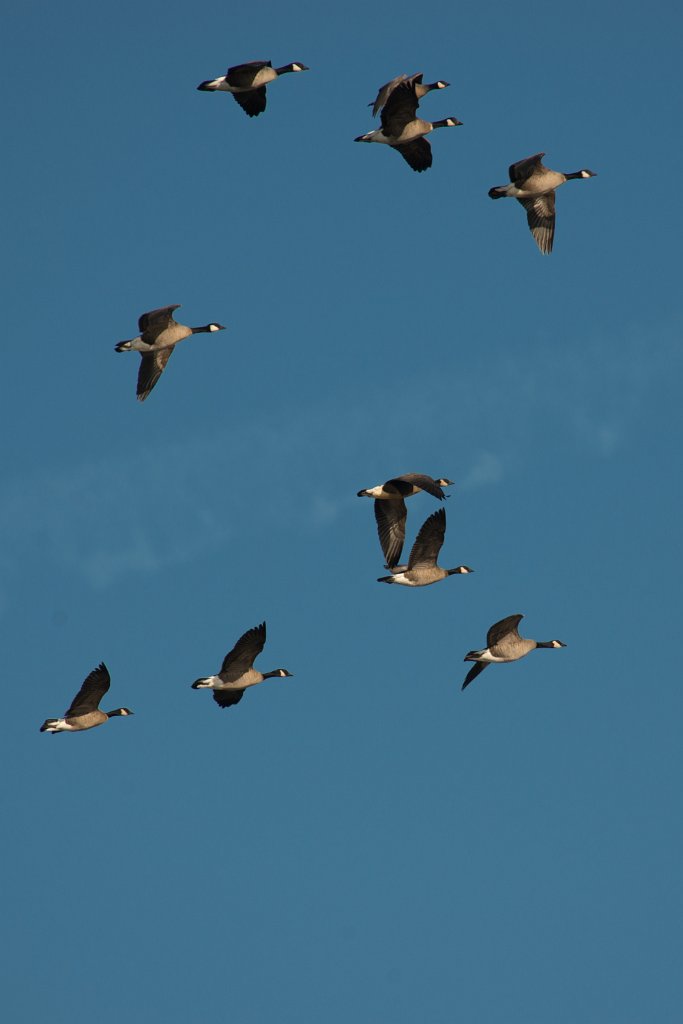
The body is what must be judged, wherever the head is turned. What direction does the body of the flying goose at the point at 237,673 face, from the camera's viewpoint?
to the viewer's right

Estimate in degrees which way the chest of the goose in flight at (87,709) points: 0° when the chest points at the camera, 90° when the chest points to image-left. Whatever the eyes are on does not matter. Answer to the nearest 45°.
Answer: approximately 270°

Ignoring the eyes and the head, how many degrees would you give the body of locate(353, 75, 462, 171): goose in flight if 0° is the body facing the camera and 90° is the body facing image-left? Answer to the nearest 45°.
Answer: approximately 270°

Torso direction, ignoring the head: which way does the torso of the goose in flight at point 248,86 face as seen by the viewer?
to the viewer's right

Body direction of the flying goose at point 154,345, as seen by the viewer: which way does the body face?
to the viewer's right
